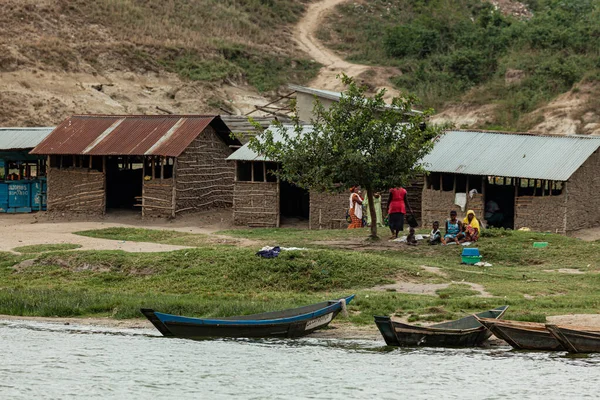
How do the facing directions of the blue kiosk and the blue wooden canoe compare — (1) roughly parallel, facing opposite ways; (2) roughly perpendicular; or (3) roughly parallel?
roughly perpendicular
